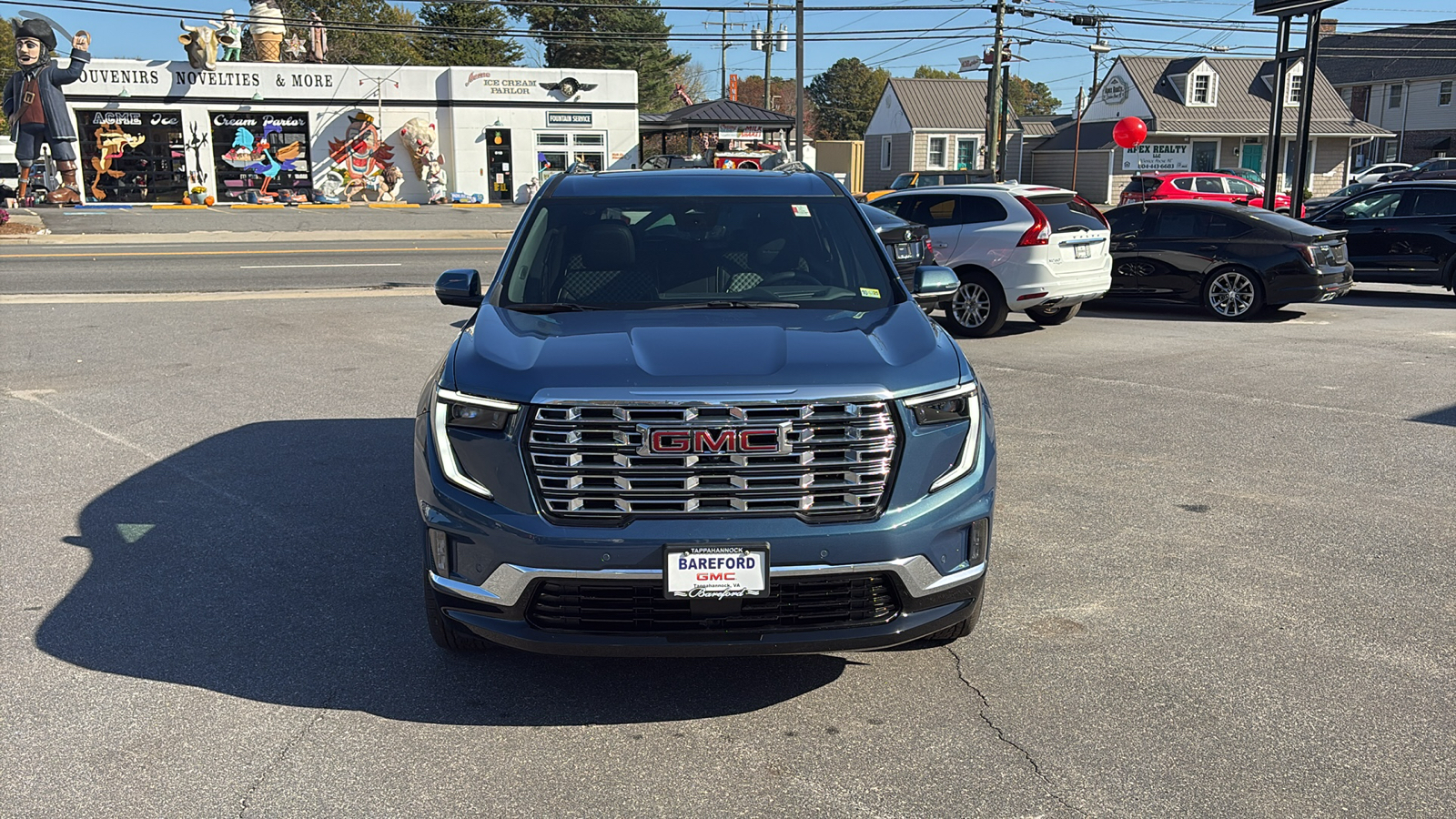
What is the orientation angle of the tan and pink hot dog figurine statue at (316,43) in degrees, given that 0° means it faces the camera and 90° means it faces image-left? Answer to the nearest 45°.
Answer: approximately 0°

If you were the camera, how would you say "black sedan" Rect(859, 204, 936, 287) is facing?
facing away from the viewer and to the left of the viewer

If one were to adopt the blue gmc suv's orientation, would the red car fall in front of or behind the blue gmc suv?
behind

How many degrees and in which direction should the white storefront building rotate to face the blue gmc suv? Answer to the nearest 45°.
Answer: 0° — it already faces it

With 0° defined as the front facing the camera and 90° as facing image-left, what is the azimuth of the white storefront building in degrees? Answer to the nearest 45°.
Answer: approximately 0°
